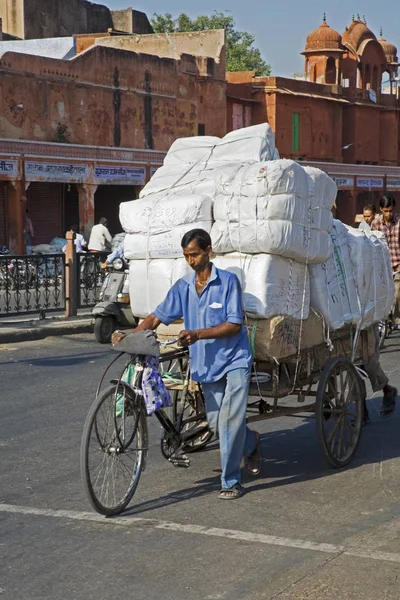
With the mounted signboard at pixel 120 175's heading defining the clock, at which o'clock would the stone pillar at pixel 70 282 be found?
The stone pillar is roughly at 12 o'clock from the mounted signboard.

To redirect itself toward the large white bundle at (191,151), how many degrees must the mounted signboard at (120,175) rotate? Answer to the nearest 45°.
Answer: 0° — it already faces it

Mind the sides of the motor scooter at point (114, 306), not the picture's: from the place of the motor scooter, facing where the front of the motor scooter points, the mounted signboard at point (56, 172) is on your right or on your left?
on your right

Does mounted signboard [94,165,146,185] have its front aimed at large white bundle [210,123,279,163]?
yes

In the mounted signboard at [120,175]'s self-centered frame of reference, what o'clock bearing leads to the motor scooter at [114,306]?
The motor scooter is roughly at 12 o'clock from the mounted signboard.

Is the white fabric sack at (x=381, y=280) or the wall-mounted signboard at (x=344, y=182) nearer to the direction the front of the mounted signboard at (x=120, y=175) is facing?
the white fabric sack

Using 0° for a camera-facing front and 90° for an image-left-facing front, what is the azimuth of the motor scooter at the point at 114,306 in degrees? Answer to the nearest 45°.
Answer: approximately 45°

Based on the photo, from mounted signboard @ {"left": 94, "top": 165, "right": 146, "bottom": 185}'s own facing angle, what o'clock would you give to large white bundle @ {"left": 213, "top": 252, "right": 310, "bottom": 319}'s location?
The large white bundle is roughly at 12 o'clock from the mounted signboard.

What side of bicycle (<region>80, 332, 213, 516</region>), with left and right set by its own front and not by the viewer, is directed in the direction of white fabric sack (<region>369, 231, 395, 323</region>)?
back
